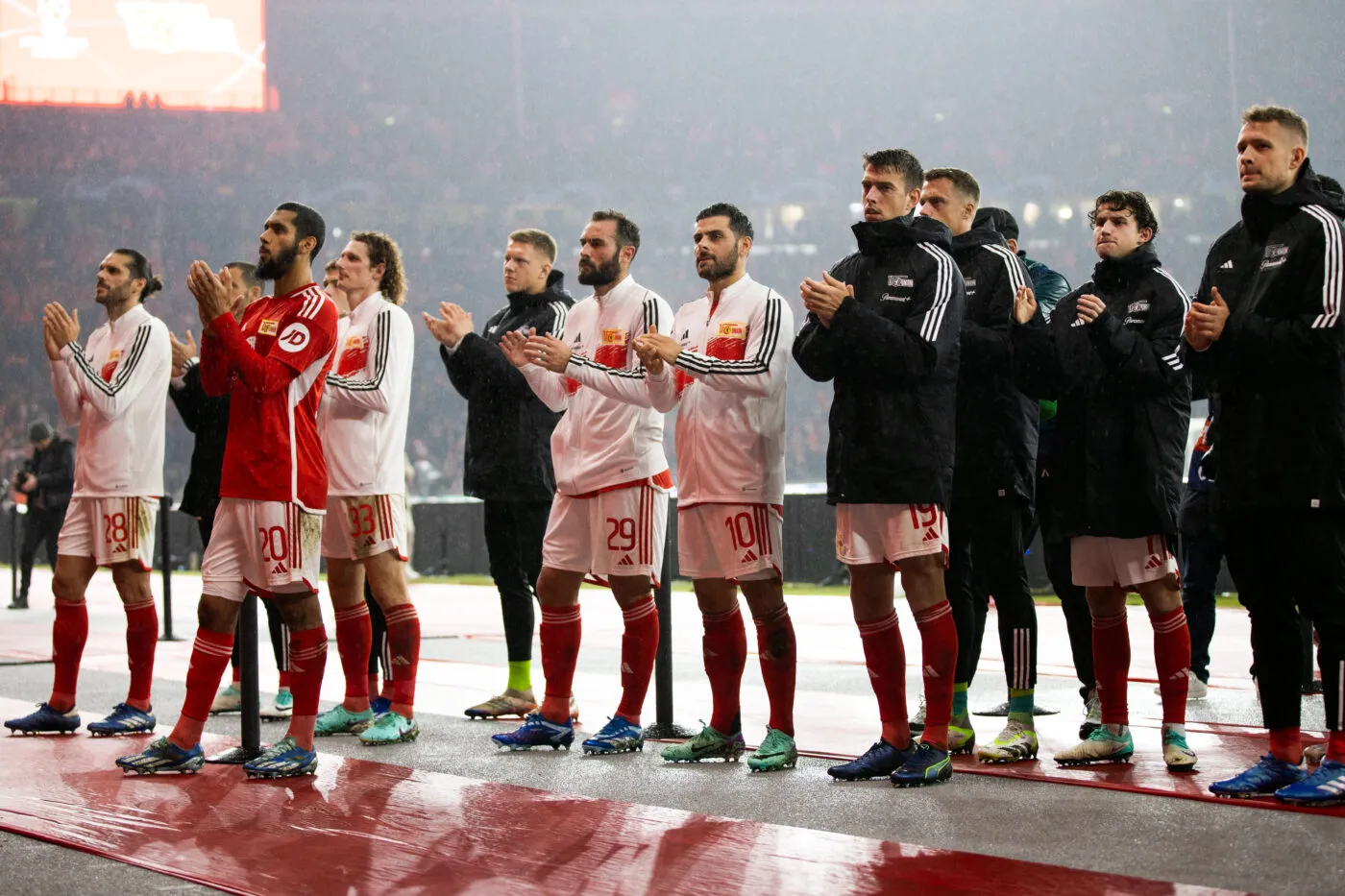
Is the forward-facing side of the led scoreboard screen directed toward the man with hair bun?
yes

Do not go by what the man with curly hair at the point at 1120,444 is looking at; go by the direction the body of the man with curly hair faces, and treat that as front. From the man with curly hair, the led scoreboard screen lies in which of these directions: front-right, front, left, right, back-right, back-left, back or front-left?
right

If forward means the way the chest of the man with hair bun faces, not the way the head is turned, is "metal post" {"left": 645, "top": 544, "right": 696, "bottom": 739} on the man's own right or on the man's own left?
on the man's own left

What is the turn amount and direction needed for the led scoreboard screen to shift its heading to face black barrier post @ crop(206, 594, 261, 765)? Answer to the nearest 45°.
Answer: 0° — it already faces it

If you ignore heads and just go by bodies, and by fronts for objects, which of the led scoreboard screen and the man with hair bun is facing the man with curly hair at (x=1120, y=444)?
the led scoreboard screen

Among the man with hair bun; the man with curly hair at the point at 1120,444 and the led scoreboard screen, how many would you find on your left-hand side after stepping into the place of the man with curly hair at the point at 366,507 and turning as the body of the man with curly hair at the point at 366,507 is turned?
1

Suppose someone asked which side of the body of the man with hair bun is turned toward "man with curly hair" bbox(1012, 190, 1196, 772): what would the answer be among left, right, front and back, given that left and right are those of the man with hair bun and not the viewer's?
left

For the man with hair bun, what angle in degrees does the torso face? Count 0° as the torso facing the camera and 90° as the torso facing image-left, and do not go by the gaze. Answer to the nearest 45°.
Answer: approximately 45°

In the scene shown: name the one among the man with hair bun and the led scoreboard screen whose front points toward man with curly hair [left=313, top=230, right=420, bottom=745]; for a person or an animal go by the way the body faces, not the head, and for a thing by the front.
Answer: the led scoreboard screen

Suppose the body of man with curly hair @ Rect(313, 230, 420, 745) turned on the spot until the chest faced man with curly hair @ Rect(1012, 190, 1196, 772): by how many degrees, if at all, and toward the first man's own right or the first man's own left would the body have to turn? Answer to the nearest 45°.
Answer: approximately 90° to the first man's own left

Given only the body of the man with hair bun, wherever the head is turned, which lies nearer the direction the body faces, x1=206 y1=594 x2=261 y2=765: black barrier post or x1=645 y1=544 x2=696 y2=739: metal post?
the black barrier post

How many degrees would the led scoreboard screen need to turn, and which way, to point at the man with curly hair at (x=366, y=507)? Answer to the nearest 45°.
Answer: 0° — it already faces them
